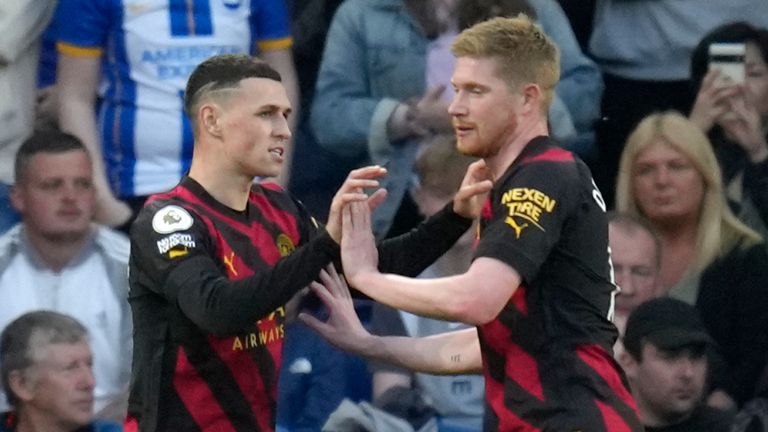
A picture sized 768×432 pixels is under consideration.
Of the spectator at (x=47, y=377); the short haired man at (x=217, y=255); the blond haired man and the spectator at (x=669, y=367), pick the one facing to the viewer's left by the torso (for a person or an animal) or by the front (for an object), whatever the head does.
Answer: the blond haired man

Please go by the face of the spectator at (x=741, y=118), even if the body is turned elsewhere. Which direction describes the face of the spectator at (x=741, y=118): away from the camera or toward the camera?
toward the camera

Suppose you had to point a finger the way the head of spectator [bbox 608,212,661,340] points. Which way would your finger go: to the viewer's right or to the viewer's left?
to the viewer's left

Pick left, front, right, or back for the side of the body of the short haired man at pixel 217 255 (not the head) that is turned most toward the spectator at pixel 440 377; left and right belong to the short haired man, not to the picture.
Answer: left

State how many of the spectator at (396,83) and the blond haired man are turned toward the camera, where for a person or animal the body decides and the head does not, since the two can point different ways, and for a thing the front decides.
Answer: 1

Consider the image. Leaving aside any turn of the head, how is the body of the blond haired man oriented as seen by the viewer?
to the viewer's left

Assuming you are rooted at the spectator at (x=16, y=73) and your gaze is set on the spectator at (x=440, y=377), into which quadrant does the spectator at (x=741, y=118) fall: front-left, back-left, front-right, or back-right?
front-left

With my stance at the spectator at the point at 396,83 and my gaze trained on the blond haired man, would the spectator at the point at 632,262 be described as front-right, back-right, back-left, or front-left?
front-left

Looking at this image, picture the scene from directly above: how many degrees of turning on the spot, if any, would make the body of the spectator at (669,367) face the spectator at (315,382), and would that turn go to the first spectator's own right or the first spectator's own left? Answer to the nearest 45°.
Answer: approximately 135° to the first spectator's own right

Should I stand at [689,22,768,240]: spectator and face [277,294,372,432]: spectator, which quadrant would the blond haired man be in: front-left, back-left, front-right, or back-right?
front-left

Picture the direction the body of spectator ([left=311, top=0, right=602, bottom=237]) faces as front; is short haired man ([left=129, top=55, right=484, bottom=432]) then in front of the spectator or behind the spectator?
in front

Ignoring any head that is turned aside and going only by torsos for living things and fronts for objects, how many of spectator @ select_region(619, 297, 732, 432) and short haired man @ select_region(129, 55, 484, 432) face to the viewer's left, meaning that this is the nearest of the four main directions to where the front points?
0

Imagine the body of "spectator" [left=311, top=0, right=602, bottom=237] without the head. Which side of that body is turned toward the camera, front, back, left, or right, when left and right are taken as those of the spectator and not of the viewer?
front
